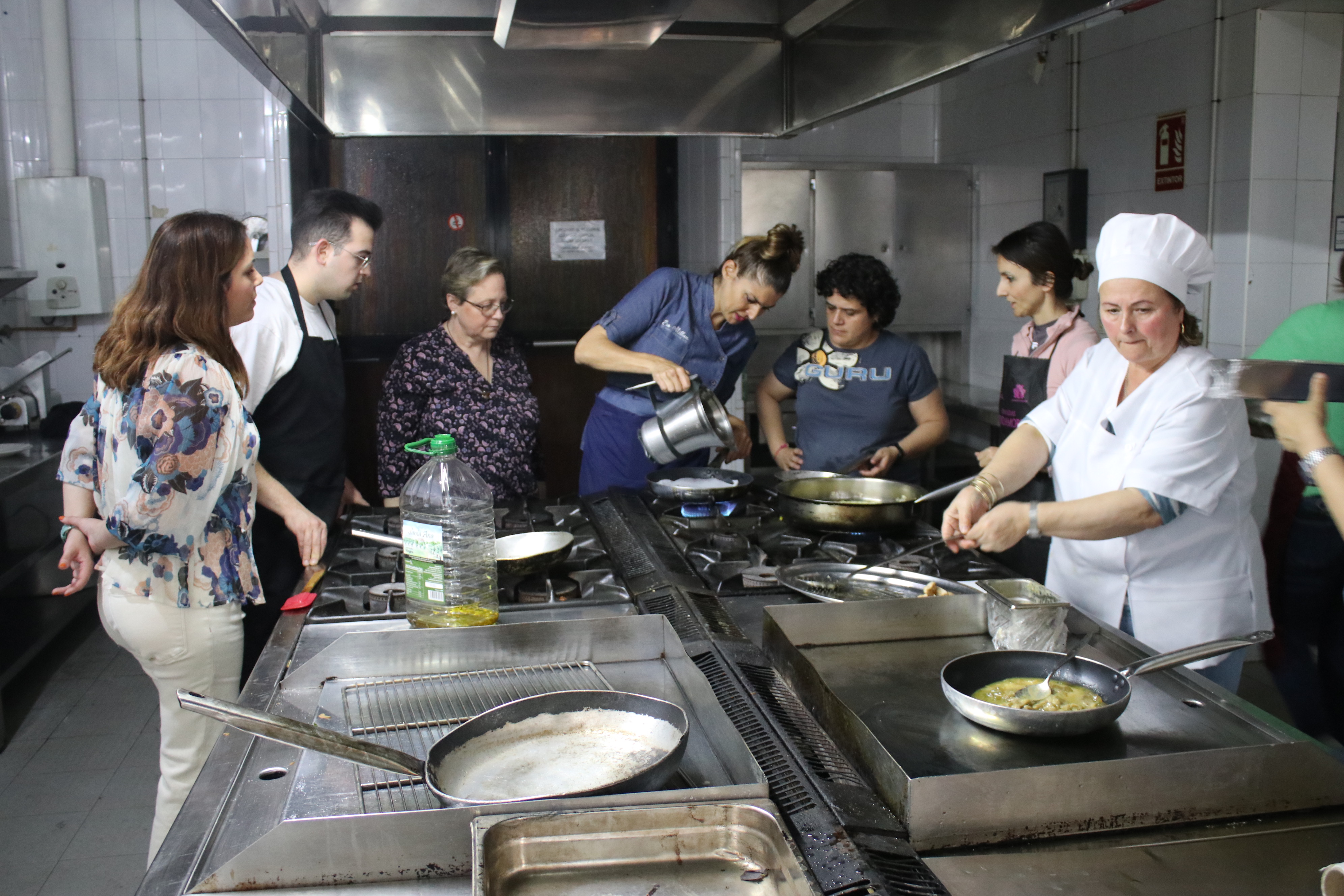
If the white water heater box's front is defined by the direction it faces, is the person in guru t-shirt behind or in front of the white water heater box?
in front

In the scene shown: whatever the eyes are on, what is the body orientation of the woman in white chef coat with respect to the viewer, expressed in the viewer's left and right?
facing the viewer and to the left of the viewer

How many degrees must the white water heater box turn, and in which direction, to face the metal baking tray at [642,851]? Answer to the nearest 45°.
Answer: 0° — it already faces it

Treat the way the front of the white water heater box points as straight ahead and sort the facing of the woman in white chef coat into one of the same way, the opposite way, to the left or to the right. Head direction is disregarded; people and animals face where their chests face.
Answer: to the right

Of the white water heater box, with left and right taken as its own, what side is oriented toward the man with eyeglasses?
front

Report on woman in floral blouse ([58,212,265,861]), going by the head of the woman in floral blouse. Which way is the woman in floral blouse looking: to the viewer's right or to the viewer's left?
to the viewer's right

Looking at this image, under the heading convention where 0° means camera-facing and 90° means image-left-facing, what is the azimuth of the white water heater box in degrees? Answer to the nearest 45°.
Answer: approximately 0°

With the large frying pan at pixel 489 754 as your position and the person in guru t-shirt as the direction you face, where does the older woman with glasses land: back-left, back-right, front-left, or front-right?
front-left

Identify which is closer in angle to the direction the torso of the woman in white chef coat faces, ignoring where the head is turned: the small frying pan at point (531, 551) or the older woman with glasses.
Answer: the small frying pan

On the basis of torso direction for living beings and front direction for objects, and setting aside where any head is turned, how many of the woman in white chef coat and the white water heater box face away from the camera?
0

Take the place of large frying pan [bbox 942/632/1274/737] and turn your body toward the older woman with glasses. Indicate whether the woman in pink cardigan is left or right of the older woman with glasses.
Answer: right

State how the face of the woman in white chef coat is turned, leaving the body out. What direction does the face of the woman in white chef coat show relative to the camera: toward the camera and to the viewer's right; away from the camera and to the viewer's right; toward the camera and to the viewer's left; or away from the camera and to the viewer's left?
toward the camera and to the viewer's left

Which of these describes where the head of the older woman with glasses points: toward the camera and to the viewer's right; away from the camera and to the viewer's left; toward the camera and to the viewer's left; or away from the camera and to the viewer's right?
toward the camera and to the viewer's right

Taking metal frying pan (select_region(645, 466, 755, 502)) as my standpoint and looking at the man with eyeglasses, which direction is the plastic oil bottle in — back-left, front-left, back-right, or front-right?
front-left

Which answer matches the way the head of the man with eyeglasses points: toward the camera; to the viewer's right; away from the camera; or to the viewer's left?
to the viewer's right
